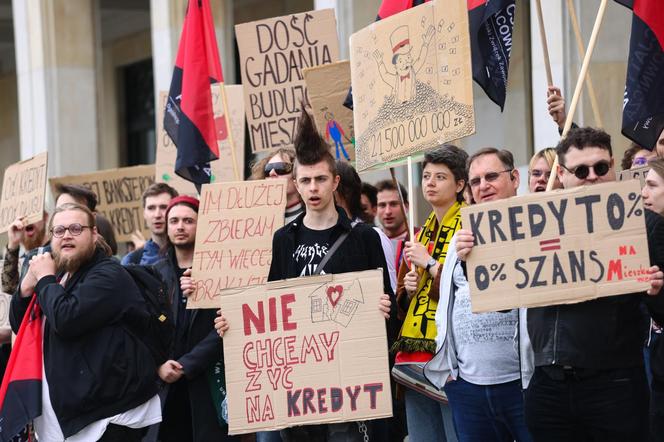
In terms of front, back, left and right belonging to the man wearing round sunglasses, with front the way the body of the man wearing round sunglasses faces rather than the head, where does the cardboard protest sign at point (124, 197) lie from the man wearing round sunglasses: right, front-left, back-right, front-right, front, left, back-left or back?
back-right

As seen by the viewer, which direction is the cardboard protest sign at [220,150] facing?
toward the camera

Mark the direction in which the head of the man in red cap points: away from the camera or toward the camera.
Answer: toward the camera

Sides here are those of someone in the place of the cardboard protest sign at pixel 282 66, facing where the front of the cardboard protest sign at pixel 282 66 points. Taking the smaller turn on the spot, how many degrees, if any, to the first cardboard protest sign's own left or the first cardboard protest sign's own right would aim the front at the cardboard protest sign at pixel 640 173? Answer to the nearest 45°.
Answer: approximately 45° to the first cardboard protest sign's own left

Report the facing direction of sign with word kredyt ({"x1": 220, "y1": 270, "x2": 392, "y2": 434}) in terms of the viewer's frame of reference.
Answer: facing the viewer

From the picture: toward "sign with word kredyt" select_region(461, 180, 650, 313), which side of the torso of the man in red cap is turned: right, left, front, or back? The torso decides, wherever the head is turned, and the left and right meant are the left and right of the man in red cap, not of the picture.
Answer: left

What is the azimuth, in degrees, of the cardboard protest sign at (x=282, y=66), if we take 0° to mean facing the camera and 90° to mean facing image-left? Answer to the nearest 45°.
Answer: approximately 0°

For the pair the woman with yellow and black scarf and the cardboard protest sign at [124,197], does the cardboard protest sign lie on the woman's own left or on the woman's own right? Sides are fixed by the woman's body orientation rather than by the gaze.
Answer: on the woman's own right

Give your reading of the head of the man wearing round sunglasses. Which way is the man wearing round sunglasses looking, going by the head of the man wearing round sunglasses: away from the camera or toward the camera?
toward the camera

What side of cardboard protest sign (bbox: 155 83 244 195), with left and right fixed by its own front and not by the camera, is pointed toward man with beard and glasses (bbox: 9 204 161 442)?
front

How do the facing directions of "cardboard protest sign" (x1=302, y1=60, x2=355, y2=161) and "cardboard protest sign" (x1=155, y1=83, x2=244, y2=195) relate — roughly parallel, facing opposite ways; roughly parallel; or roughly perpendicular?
roughly parallel

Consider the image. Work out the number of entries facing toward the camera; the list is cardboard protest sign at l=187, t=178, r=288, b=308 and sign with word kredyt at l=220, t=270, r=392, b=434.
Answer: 2

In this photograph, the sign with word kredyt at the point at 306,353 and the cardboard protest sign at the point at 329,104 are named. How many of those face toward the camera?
2
